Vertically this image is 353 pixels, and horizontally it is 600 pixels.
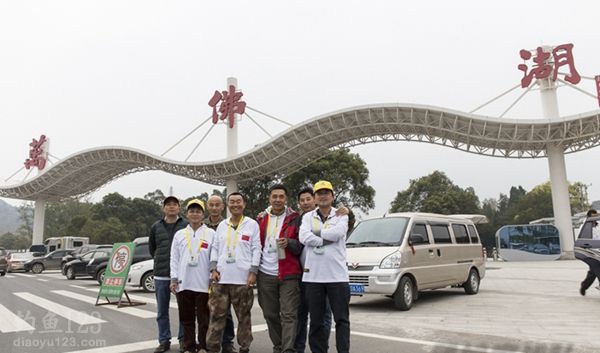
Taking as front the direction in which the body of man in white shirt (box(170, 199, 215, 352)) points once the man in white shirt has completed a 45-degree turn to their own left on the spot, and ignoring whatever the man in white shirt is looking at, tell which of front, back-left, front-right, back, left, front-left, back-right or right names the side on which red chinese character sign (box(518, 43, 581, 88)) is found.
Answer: left

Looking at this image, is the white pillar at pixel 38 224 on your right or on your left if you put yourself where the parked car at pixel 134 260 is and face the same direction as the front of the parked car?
on your right

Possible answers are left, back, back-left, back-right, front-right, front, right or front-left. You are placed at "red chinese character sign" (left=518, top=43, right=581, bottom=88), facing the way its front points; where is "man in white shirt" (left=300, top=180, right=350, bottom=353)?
front

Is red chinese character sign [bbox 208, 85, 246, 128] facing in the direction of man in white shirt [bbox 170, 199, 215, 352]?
yes

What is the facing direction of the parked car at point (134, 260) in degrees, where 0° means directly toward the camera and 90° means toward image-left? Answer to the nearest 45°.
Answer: approximately 45°

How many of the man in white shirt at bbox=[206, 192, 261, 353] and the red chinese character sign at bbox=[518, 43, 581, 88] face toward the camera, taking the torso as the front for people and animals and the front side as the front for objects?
2

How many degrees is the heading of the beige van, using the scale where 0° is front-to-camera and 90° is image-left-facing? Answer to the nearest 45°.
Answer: approximately 45°

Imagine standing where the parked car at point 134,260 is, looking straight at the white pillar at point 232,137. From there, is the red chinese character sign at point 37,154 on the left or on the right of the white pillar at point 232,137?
left

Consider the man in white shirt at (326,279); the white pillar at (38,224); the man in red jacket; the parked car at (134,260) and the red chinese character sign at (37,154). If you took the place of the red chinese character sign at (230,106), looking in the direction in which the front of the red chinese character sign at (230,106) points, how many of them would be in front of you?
3

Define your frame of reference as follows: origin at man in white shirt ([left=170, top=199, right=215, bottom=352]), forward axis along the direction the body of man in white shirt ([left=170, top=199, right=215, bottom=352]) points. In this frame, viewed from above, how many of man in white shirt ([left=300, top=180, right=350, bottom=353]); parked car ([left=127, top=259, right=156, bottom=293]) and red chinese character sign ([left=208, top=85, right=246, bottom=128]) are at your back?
2

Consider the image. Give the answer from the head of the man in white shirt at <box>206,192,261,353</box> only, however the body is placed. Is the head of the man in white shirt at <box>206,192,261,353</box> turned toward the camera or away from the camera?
toward the camera

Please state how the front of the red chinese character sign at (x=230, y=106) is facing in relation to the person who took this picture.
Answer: facing the viewer

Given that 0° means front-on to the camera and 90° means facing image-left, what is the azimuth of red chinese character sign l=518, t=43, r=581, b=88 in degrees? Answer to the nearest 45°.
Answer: approximately 0°

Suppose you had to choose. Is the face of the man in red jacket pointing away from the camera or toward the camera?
toward the camera

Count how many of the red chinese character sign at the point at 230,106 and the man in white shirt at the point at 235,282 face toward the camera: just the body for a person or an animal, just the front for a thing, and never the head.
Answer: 2

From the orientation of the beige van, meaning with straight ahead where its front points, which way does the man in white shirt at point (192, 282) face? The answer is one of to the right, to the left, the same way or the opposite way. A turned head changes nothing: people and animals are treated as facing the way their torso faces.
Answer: to the left
